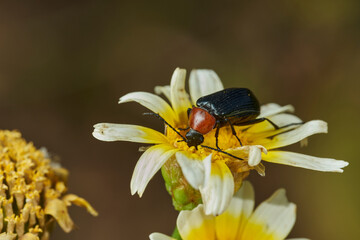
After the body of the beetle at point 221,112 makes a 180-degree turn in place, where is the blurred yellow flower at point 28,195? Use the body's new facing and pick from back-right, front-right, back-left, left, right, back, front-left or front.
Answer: back-left
